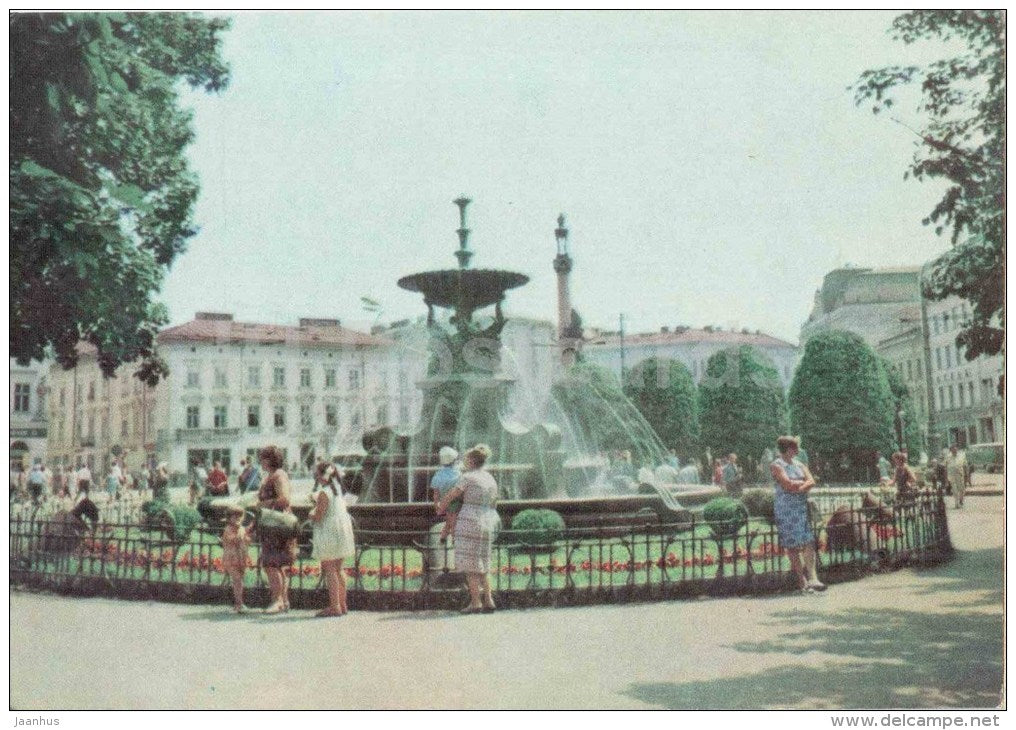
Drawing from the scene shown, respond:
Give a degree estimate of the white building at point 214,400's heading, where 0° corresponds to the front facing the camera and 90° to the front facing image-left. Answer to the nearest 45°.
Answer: approximately 0°

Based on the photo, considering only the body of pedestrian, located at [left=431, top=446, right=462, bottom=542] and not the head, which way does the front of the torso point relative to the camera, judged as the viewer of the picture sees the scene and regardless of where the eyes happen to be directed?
away from the camera

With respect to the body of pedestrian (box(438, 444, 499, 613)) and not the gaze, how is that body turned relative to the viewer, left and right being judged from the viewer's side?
facing away from the viewer and to the left of the viewer

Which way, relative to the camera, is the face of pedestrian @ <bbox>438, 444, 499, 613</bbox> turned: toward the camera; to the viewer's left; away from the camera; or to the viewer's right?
away from the camera

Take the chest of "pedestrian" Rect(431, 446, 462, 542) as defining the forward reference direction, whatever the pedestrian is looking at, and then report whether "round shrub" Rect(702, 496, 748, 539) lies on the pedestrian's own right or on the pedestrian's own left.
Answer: on the pedestrian's own right
